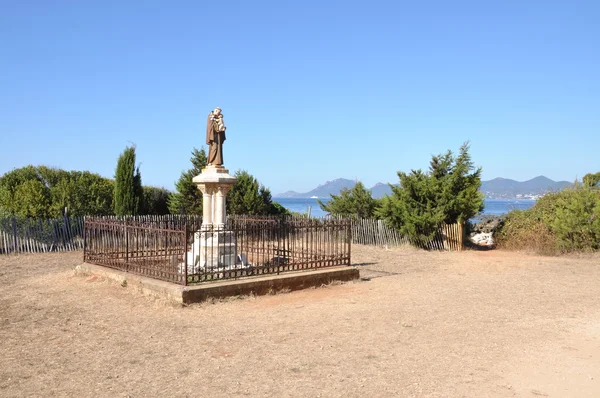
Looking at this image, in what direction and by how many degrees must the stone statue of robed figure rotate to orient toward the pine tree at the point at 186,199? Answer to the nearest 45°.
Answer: approximately 135° to its left

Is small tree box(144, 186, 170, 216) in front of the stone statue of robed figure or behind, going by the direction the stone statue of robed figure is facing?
behind

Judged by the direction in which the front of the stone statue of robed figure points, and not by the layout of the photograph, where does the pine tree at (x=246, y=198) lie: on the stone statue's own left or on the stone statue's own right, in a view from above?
on the stone statue's own left

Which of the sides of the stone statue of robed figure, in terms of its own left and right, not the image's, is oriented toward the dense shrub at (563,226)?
left

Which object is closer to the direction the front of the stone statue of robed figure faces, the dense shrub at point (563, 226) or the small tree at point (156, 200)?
the dense shrub

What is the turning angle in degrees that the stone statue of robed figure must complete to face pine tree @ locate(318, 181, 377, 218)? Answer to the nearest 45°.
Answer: approximately 90° to its left

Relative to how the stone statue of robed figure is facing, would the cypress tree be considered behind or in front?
behind

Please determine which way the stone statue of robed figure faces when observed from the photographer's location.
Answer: facing the viewer and to the right of the viewer

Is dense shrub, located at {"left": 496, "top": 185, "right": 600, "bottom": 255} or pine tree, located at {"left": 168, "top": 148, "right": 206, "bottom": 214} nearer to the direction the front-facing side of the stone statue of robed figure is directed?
the dense shrub

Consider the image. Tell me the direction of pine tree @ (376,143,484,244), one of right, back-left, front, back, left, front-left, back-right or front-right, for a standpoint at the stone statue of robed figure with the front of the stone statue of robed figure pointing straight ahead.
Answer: left

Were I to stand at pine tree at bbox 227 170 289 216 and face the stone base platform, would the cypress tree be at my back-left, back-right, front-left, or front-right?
front-right
